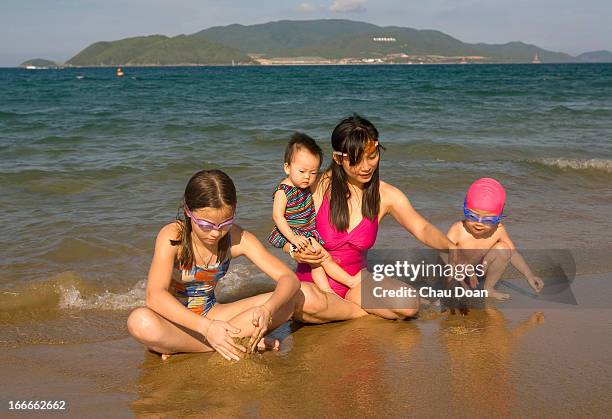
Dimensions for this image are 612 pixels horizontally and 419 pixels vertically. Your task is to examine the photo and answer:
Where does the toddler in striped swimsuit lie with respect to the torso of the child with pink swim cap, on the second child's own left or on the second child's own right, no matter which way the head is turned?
on the second child's own right

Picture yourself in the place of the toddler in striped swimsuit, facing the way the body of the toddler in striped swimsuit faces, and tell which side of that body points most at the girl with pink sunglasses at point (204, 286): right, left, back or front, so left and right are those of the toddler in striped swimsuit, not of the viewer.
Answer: right

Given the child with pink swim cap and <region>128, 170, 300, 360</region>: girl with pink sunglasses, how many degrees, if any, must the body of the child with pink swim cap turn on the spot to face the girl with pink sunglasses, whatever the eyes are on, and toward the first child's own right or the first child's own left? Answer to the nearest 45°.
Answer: approximately 45° to the first child's own right

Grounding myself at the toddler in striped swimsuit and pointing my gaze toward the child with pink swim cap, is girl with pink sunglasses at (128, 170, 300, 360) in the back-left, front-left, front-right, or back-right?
back-right

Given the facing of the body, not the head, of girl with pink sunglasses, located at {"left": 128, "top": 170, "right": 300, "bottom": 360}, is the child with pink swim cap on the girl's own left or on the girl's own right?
on the girl's own left

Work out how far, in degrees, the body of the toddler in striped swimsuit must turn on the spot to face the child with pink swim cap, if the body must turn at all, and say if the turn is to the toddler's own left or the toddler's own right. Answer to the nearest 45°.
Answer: approximately 45° to the toddler's own left

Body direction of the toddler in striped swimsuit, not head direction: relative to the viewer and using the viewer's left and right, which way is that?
facing the viewer and to the right of the viewer

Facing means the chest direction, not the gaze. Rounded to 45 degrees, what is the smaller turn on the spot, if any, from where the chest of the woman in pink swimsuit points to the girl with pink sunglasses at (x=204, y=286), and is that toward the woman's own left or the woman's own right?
approximately 45° to the woman's own right

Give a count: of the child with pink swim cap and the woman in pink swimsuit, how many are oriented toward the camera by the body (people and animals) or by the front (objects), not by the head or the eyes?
2

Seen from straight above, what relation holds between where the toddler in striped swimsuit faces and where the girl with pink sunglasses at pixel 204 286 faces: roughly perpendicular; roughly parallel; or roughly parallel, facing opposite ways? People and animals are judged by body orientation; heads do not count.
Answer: roughly parallel

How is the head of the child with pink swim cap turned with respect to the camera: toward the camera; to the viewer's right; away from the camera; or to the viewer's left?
toward the camera

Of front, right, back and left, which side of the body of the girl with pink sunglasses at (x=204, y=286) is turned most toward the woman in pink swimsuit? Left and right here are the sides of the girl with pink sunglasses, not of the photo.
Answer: left

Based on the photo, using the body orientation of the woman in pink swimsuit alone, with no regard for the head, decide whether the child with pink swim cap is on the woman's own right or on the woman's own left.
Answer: on the woman's own left

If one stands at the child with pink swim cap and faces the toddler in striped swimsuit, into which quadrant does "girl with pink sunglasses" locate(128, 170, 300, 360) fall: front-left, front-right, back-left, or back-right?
front-left

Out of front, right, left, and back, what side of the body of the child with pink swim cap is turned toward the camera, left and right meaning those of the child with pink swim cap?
front
